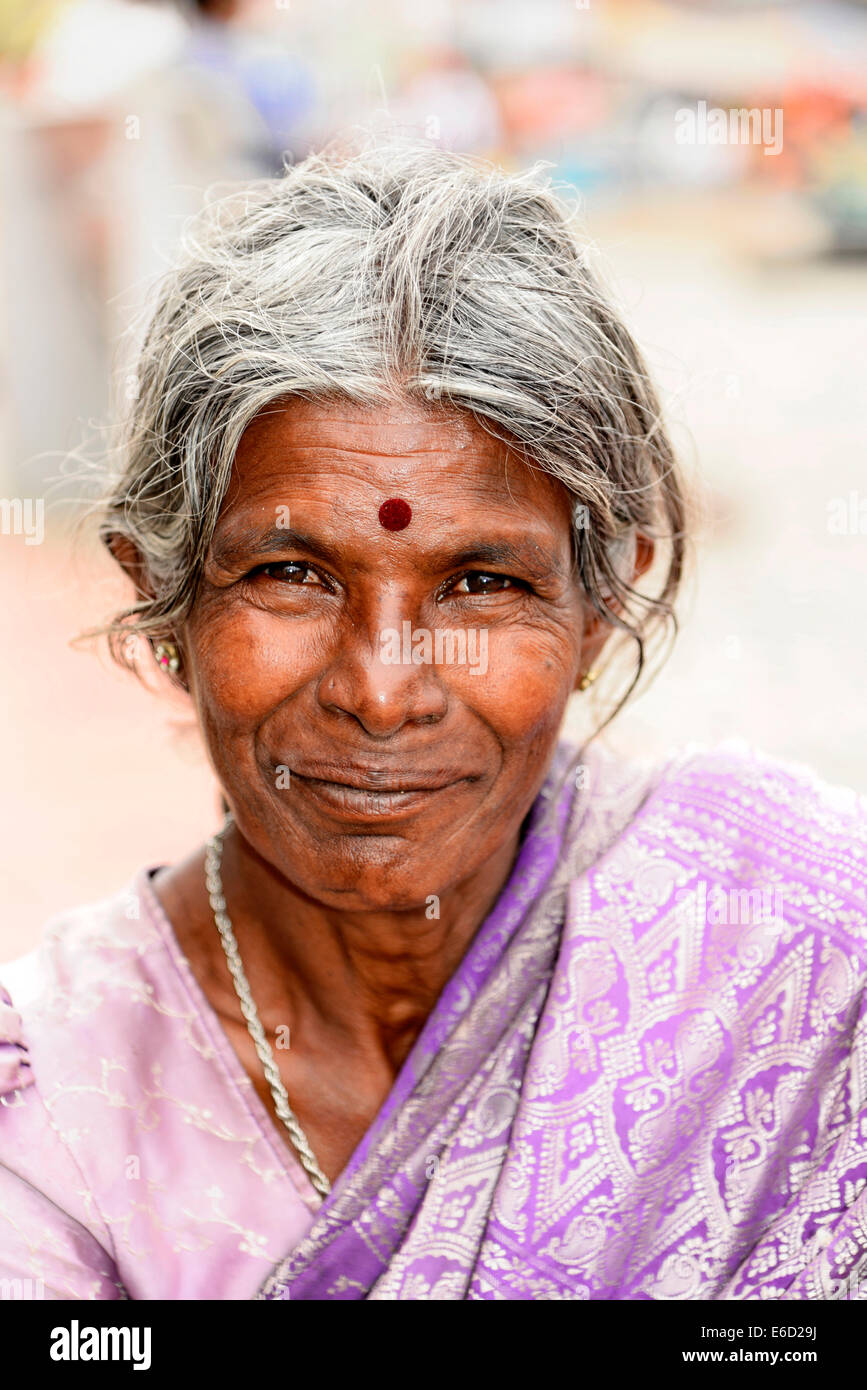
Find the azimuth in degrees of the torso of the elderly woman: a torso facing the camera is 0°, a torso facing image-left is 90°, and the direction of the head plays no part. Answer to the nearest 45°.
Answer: approximately 0°
